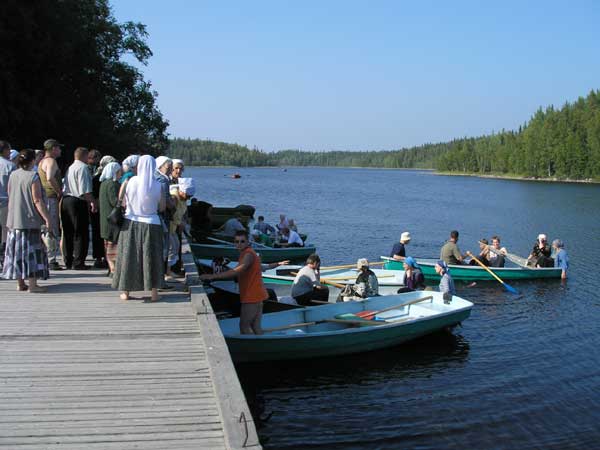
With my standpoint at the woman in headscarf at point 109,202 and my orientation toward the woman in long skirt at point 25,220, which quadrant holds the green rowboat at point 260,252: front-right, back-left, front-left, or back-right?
back-right

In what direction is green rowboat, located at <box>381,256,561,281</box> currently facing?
to the viewer's left

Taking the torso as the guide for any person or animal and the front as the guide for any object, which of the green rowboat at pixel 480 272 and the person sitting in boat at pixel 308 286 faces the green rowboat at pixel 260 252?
the green rowboat at pixel 480 272

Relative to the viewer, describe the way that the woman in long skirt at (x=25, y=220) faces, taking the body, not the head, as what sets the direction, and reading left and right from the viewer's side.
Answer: facing away from the viewer and to the right of the viewer

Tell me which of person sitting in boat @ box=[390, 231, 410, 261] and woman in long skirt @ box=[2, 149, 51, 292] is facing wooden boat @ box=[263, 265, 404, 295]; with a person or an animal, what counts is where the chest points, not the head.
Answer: the woman in long skirt

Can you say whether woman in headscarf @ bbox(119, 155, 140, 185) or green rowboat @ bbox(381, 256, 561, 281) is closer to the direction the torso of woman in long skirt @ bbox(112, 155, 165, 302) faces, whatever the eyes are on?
the woman in headscarf

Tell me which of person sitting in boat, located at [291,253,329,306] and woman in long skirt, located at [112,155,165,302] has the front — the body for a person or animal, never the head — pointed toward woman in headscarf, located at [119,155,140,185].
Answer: the woman in long skirt

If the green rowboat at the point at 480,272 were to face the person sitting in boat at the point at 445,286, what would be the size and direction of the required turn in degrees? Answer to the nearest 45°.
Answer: approximately 90° to its left

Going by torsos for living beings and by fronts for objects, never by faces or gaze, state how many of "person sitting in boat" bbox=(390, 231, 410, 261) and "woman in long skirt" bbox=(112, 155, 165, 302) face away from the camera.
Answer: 1

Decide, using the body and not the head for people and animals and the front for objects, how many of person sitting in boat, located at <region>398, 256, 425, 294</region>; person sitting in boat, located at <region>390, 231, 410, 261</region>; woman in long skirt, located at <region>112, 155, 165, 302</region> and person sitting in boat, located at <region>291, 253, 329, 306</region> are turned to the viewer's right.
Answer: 2
